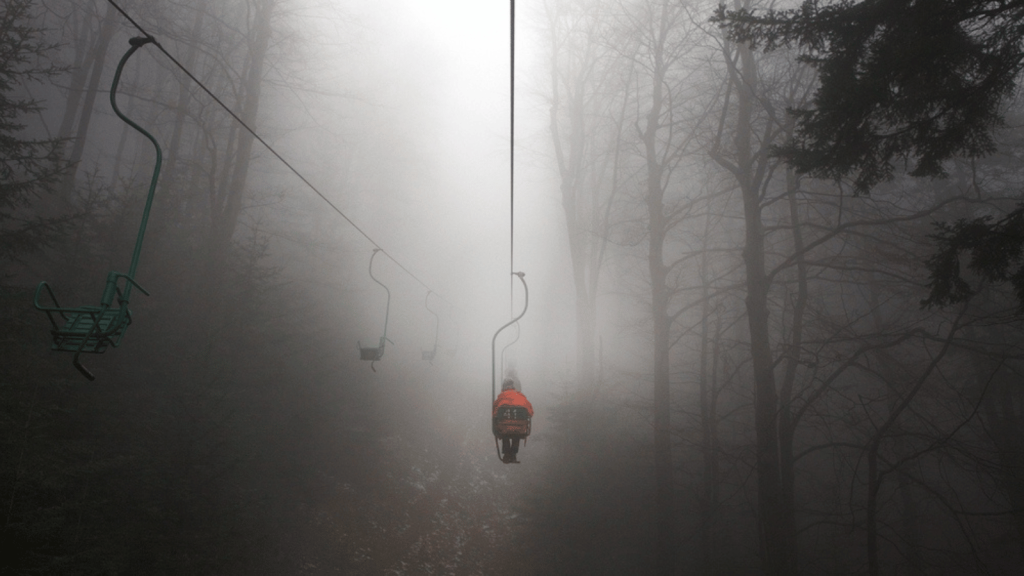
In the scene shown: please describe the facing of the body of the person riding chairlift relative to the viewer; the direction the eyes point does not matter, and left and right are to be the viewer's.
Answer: facing away from the viewer

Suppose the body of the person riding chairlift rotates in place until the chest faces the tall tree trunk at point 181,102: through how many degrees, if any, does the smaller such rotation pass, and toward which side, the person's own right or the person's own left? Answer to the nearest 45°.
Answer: approximately 45° to the person's own left

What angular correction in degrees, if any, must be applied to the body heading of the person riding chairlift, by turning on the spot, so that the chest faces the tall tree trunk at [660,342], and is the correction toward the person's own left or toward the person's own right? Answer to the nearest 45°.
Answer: approximately 45° to the person's own right

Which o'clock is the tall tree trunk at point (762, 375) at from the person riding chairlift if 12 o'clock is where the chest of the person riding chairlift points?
The tall tree trunk is roughly at 2 o'clock from the person riding chairlift.
